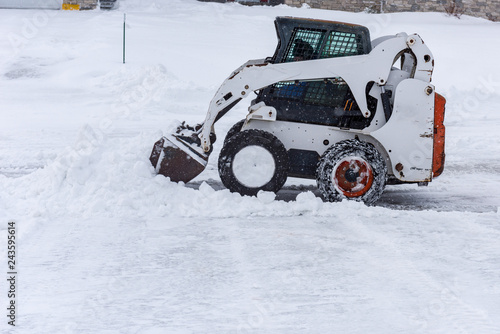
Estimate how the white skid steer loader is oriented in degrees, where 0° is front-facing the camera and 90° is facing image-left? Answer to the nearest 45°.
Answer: approximately 90°
